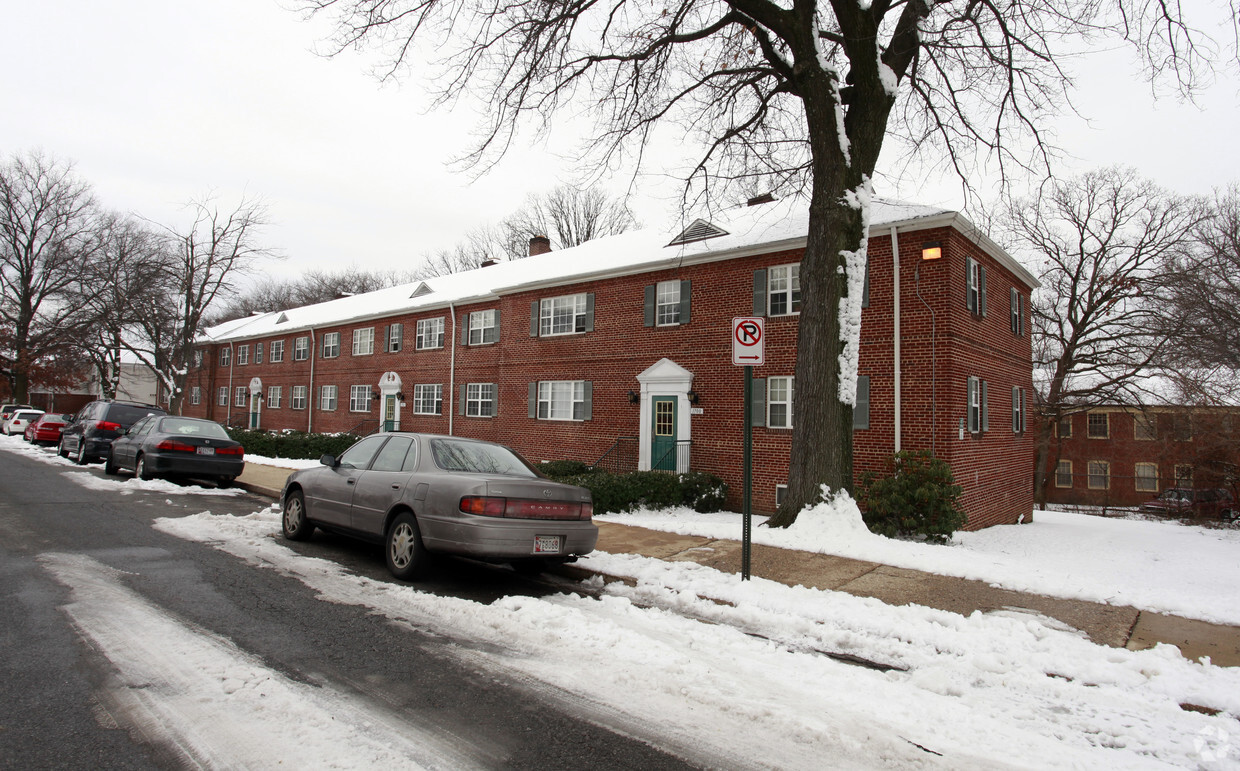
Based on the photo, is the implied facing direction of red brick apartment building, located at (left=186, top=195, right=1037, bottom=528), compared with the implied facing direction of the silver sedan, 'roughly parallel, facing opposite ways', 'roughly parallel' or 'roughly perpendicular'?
roughly perpendicular

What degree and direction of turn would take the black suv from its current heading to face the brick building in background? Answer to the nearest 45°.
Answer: approximately 135° to its right

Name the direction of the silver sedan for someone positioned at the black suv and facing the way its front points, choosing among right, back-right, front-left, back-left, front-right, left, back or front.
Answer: back-left

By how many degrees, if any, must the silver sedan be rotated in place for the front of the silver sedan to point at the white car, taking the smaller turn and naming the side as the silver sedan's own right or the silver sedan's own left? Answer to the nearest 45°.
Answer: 0° — it already faces it

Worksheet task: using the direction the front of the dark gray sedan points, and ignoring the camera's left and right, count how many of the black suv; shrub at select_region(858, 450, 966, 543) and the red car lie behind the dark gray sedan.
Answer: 1

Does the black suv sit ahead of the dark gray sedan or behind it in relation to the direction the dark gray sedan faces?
ahead

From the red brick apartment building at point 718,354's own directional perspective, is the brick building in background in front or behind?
behind

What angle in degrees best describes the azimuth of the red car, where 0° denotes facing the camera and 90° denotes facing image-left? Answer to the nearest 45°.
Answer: approximately 135°

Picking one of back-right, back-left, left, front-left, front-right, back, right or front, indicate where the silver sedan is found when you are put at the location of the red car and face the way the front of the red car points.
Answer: back-left

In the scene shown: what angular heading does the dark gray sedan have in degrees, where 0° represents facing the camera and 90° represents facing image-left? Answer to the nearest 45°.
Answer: approximately 135°

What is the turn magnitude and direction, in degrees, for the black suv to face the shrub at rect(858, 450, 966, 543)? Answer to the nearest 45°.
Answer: approximately 180°
